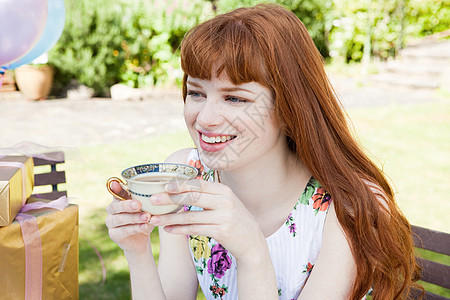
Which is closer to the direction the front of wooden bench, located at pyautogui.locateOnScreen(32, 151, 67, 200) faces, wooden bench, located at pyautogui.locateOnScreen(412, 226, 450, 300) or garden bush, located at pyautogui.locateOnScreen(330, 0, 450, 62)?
the wooden bench

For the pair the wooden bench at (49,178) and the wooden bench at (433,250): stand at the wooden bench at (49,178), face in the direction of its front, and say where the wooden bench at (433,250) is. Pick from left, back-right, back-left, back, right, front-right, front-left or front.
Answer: front-left

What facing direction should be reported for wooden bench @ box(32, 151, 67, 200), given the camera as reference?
facing the viewer

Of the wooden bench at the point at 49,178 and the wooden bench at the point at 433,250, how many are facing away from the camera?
0

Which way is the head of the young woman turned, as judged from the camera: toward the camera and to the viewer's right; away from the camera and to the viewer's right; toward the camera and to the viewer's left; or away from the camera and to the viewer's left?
toward the camera and to the viewer's left

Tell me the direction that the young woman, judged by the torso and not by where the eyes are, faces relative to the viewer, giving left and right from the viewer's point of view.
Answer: facing the viewer and to the left of the viewer

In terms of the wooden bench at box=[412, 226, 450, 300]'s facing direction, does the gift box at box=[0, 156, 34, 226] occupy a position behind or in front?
in front

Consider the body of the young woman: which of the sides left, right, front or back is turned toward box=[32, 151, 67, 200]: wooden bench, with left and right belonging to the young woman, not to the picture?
right

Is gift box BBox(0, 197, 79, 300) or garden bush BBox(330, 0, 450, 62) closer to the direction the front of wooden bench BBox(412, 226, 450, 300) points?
the gift box

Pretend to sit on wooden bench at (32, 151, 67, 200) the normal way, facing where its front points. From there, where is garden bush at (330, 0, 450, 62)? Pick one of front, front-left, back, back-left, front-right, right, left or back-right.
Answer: back-left

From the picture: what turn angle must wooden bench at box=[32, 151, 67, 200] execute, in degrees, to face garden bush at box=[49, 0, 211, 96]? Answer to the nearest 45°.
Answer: approximately 180°

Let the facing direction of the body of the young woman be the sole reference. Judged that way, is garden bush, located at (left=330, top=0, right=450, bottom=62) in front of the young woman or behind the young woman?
behind
